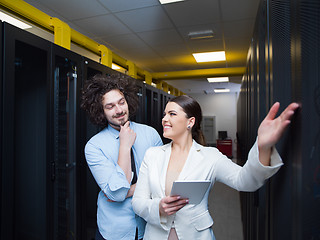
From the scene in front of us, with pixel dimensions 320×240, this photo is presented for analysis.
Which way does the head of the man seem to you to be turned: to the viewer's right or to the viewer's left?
to the viewer's right

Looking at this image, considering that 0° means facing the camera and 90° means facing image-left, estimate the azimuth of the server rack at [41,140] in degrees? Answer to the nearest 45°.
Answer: approximately 315°

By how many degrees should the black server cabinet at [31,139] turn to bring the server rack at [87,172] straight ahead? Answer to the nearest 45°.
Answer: approximately 90° to its left

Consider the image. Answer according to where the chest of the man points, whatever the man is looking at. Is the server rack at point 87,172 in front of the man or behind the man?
behind

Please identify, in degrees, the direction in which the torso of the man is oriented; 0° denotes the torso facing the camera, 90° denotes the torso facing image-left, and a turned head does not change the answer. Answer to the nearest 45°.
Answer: approximately 315°

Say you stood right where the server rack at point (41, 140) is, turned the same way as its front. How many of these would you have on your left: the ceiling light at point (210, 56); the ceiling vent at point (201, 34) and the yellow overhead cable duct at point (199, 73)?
3

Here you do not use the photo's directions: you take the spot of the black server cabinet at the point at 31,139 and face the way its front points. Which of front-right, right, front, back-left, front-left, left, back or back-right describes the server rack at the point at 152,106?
left

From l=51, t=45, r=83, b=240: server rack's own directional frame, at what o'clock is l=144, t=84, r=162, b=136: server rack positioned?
l=144, t=84, r=162, b=136: server rack is roughly at 9 o'clock from l=51, t=45, r=83, b=240: server rack.

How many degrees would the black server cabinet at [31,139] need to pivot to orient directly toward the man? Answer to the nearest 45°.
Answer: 0° — it already faces them

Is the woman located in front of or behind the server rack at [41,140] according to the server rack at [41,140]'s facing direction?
in front

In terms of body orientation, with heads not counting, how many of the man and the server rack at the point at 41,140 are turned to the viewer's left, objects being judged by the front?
0

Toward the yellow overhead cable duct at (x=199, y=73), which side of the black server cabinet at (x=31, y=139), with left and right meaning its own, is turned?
left

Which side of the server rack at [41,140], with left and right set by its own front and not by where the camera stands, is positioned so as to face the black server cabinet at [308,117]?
front

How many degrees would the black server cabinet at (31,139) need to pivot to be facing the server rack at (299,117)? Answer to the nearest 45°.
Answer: approximately 45° to its right
